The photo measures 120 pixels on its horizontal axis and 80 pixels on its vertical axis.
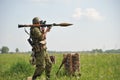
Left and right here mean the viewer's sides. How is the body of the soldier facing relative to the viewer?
facing to the right of the viewer
